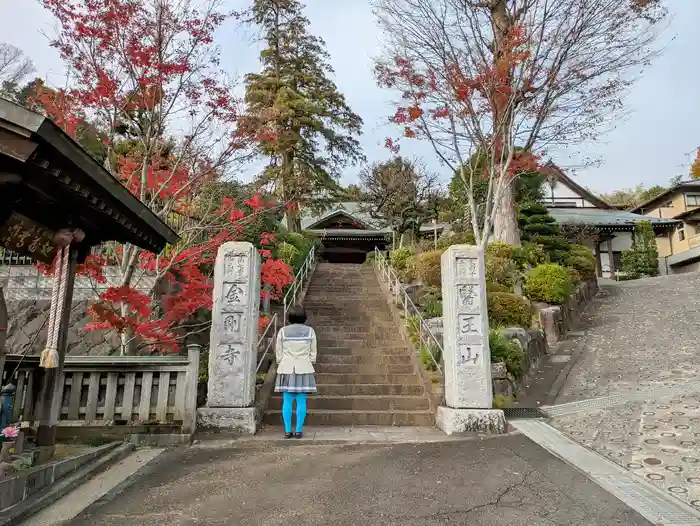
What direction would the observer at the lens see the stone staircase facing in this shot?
facing the viewer

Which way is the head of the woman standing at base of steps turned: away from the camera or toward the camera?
away from the camera

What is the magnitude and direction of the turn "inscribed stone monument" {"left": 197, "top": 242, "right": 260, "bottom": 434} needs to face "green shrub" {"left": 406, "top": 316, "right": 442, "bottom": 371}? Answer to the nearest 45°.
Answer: approximately 90° to its left

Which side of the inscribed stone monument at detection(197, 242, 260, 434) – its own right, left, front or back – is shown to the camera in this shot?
front

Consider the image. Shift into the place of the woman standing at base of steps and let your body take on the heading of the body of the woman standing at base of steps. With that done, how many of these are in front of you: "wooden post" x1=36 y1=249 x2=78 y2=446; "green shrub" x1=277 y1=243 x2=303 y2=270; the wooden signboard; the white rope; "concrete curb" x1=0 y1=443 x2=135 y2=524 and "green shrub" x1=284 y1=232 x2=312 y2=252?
2

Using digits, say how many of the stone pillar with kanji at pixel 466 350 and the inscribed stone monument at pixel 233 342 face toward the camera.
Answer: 2

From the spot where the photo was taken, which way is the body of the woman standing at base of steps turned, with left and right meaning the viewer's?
facing away from the viewer

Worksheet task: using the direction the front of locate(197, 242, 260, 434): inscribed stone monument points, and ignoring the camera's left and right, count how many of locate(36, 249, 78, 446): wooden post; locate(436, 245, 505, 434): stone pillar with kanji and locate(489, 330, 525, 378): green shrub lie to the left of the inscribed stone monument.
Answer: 2

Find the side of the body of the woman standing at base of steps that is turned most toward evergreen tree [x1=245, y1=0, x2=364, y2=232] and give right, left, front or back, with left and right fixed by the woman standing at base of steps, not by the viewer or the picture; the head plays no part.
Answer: front

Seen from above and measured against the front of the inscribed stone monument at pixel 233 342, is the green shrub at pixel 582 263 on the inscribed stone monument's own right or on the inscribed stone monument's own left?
on the inscribed stone monument's own left

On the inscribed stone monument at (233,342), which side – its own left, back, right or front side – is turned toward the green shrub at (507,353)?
left

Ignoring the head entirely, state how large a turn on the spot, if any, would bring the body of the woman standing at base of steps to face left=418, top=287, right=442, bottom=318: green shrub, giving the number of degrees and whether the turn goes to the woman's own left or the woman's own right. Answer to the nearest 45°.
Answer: approximately 45° to the woman's own right

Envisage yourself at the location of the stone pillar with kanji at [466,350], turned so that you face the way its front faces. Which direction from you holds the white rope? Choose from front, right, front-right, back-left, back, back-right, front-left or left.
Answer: front-right

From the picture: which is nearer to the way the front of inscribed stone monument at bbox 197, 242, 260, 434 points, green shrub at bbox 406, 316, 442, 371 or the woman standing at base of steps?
the woman standing at base of steps

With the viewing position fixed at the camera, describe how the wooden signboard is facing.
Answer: facing the viewer and to the right of the viewer

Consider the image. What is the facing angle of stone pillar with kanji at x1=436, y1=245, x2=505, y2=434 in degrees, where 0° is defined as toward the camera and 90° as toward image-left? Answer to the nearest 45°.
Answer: approximately 0°

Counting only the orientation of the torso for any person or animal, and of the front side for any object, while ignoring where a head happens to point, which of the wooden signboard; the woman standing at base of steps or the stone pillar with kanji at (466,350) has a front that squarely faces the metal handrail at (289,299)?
the woman standing at base of steps

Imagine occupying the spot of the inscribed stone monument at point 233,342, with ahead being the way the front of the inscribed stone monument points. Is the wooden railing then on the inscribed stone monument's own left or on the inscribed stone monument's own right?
on the inscribed stone monument's own right
